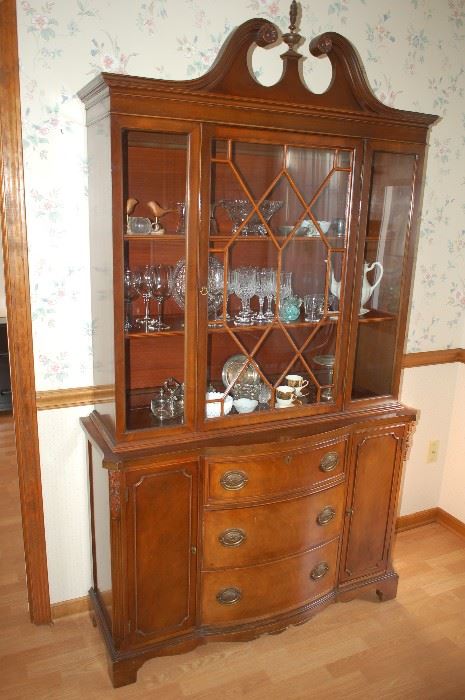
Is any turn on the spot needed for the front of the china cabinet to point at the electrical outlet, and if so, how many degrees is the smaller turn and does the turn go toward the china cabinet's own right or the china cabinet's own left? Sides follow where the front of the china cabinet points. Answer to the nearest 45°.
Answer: approximately 90° to the china cabinet's own left

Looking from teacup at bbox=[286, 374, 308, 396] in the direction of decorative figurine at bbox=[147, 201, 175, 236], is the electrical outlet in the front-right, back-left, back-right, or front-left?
back-right

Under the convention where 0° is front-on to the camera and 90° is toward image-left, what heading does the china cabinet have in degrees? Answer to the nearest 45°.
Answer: approximately 315°
